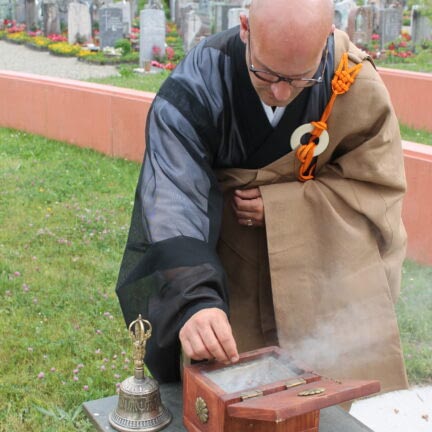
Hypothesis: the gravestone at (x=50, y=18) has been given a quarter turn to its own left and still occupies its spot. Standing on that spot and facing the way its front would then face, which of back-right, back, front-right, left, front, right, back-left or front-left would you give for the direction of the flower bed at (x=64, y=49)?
right

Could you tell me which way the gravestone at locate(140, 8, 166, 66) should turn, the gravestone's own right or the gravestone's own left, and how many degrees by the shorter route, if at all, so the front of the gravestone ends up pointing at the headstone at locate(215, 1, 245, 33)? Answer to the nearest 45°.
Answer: approximately 135° to the gravestone's own left

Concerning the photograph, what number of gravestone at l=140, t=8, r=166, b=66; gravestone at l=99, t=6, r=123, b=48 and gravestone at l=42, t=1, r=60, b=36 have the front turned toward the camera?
3

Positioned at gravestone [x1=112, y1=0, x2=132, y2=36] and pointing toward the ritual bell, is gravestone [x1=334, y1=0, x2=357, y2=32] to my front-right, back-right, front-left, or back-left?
front-left

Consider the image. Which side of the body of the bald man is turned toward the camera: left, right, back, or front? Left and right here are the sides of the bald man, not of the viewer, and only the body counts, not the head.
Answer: front

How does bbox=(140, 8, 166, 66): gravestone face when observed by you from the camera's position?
facing the viewer

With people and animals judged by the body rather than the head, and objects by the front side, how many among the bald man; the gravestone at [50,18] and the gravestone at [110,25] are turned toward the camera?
3

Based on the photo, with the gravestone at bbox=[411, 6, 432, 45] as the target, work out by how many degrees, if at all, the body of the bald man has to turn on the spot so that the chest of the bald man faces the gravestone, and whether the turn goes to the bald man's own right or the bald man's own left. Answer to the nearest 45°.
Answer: approximately 180°

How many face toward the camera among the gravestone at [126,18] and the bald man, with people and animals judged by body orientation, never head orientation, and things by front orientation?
2

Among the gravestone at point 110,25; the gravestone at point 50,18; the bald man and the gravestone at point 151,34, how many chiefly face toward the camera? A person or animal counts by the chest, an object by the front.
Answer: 4

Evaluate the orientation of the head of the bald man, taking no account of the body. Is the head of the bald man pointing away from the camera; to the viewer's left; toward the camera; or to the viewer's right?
toward the camera

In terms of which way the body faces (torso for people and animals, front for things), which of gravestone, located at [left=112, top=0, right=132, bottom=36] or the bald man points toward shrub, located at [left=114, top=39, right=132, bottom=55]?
the gravestone

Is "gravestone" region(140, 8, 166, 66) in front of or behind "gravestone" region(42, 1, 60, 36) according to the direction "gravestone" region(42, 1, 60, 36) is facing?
in front

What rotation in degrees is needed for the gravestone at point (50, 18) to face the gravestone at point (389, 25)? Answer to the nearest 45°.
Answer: approximately 45° to its left

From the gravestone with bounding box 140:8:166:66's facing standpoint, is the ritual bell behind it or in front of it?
in front

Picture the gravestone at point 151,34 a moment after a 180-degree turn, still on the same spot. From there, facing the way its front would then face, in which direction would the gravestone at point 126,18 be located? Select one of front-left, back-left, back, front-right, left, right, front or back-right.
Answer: front

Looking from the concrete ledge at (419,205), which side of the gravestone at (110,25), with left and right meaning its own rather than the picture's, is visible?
front
